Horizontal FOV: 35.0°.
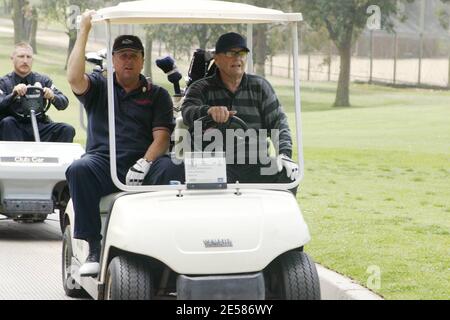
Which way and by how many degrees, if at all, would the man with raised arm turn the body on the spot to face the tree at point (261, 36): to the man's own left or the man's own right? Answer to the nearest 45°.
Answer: approximately 180°

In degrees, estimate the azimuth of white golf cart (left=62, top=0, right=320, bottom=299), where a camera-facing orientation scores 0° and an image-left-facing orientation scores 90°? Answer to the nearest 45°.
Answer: approximately 0°

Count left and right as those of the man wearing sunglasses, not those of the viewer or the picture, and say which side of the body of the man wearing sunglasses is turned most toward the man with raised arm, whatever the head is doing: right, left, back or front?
right

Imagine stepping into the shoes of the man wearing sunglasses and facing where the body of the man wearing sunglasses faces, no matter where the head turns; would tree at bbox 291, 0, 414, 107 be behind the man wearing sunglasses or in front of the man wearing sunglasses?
behind

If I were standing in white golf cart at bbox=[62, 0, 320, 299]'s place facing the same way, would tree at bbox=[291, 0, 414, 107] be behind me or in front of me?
behind

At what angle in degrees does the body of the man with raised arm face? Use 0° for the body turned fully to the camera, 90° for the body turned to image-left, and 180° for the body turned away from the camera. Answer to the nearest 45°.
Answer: approximately 0°

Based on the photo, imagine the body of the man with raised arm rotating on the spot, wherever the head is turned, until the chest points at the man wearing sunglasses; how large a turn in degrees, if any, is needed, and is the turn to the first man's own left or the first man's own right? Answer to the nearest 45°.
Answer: approximately 90° to the first man's own left
